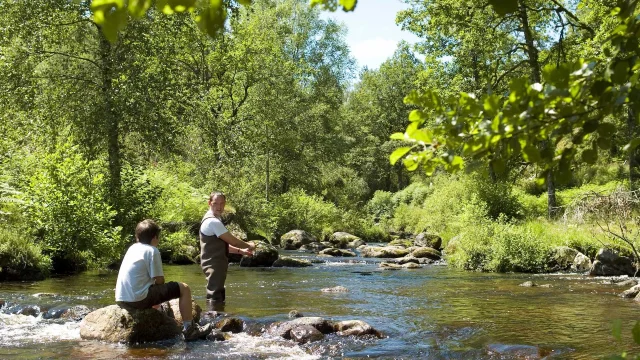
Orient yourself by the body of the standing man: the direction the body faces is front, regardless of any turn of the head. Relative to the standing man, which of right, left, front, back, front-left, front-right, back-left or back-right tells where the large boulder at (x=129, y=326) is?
back-right

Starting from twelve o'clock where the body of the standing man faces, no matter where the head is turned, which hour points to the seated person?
The seated person is roughly at 4 o'clock from the standing man.

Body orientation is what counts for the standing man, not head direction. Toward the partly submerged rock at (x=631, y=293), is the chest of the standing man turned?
yes

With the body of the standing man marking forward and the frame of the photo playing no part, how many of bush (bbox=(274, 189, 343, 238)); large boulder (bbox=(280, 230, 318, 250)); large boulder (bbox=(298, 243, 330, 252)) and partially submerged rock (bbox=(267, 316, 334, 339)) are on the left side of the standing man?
3

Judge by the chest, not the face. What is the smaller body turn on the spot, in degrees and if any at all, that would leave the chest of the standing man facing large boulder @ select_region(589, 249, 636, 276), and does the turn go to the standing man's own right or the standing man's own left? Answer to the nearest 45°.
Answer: approximately 45° to the standing man's own left

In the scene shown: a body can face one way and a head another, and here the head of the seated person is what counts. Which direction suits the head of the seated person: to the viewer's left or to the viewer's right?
to the viewer's right

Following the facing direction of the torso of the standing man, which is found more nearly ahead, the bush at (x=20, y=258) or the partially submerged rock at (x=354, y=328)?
the partially submerged rock

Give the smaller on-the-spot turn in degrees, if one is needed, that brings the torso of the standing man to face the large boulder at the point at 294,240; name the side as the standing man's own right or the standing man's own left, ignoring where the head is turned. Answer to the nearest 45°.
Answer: approximately 90° to the standing man's own left

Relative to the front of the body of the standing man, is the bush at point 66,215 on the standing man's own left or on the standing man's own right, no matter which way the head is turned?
on the standing man's own left

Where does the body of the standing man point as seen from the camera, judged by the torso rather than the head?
to the viewer's right
